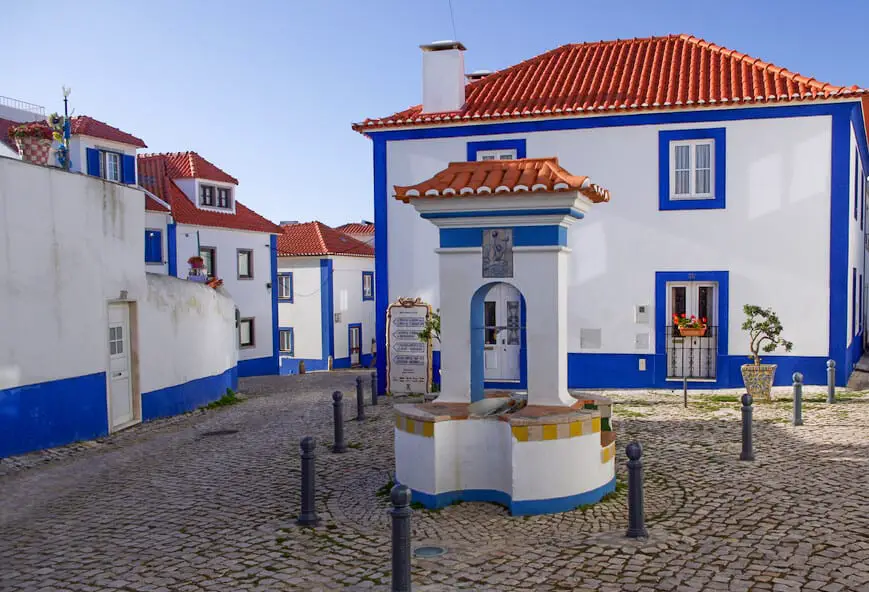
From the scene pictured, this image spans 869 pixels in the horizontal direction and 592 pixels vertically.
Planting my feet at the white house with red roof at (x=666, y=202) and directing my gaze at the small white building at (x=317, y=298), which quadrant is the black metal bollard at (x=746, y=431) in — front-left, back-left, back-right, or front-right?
back-left

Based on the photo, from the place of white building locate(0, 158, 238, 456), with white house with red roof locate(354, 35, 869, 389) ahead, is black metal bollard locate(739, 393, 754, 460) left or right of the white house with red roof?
right

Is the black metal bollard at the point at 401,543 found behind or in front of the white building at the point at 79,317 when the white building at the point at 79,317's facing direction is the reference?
in front

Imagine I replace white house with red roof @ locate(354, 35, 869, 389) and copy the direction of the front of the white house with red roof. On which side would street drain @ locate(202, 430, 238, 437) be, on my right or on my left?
on my right

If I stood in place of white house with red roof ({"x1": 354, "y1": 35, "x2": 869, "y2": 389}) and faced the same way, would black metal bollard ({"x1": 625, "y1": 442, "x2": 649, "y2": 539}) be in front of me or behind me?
in front

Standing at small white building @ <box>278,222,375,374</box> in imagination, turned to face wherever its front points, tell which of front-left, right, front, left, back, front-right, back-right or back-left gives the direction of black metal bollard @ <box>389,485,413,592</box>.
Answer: front-right

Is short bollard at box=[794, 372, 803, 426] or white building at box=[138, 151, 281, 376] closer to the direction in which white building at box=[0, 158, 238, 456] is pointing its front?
the short bollard

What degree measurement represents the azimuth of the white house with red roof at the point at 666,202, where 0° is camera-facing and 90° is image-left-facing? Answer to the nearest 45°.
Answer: approximately 0°

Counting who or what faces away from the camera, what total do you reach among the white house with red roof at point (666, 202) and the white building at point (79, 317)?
0

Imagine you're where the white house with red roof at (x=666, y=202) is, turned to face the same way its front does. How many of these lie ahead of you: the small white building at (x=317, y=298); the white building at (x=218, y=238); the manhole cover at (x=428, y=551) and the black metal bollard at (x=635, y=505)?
2

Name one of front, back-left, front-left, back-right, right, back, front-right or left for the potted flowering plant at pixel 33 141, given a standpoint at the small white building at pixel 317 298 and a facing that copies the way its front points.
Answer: front-right

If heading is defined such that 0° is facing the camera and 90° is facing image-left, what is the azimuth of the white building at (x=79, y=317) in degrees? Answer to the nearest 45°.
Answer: approximately 315°
